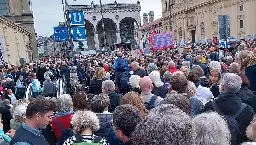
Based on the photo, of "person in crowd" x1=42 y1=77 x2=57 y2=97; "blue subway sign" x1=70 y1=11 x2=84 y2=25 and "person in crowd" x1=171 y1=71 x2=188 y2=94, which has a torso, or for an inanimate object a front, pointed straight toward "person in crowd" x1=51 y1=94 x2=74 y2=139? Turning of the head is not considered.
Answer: the blue subway sign

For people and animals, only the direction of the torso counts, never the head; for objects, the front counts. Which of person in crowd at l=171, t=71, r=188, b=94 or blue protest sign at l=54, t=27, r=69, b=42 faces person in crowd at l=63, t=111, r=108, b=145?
the blue protest sign

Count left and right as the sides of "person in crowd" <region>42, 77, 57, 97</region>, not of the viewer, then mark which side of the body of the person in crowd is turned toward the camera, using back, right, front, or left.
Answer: back

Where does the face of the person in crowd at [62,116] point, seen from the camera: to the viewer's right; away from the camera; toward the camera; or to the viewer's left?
away from the camera

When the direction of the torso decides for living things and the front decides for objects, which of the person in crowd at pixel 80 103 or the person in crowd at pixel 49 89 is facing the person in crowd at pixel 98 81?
the person in crowd at pixel 80 103

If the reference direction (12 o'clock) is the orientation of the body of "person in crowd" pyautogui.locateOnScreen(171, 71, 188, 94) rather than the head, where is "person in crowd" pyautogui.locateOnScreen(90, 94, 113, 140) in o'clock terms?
"person in crowd" pyautogui.locateOnScreen(90, 94, 113, 140) is roughly at 8 o'clock from "person in crowd" pyautogui.locateOnScreen(171, 71, 188, 94).

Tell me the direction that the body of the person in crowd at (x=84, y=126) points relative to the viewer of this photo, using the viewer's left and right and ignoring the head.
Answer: facing away from the viewer

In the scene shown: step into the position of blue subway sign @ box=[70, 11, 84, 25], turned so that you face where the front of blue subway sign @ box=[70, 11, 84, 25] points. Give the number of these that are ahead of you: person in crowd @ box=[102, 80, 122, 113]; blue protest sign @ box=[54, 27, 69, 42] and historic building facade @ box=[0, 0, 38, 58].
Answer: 1

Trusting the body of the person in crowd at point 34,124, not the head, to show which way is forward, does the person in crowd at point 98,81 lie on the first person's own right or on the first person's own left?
on the first person's own left

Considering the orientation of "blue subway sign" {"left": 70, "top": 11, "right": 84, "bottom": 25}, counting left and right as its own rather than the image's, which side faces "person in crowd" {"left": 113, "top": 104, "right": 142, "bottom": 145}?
front

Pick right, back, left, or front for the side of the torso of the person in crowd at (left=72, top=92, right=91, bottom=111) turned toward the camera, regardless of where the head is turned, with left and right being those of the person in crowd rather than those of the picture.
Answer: back

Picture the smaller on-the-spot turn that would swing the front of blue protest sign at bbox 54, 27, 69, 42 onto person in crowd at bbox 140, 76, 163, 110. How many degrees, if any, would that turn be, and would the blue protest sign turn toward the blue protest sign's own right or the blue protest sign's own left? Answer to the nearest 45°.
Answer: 0° — it already faces them

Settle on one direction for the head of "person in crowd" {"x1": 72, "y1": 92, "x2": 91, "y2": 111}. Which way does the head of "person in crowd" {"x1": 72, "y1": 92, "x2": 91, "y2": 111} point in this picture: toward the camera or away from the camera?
away from the camera

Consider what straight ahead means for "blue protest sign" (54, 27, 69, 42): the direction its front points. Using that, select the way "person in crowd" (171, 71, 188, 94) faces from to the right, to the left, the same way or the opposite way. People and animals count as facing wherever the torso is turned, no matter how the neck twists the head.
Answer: the opposite way

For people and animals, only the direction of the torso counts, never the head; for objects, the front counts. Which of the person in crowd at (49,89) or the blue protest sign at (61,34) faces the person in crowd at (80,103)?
the blue protest sign
